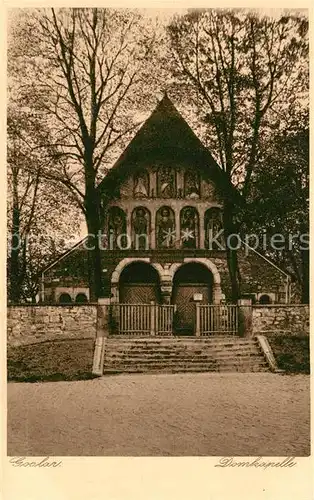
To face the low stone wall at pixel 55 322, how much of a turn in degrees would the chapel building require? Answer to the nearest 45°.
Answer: approximately 45° to its right

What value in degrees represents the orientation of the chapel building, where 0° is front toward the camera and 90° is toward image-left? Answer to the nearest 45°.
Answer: approximately 0°

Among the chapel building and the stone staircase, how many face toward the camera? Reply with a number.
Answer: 2

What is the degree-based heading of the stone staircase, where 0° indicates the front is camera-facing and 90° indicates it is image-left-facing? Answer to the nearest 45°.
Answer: approximately 0°

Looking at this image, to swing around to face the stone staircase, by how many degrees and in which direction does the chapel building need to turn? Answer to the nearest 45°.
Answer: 0° — it already faces it
